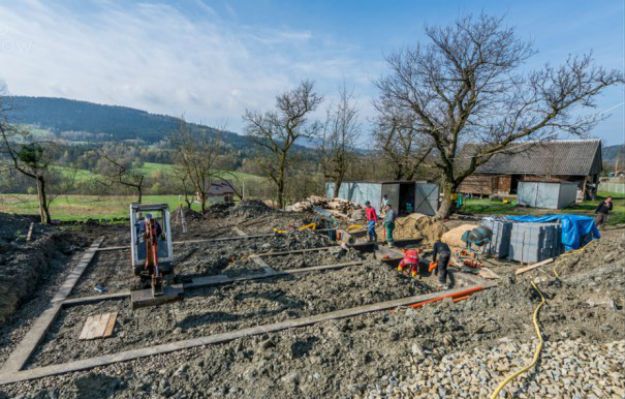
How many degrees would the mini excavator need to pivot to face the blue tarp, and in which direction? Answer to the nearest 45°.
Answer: approximately 90° to its left

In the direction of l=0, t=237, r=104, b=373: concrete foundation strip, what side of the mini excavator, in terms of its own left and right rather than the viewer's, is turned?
right

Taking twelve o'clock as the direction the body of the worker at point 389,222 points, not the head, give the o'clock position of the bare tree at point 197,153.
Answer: The bare tree is roughly at 1 o'clock from the worker.

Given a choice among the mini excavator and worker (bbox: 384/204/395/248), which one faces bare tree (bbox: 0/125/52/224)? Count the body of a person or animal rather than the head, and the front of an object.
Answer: the worker

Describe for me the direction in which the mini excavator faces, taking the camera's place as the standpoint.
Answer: facing the viewer

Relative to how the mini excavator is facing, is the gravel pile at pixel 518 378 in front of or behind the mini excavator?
in front

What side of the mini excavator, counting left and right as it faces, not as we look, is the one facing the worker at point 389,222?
left

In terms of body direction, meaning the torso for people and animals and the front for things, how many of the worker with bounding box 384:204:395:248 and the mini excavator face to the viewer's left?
1

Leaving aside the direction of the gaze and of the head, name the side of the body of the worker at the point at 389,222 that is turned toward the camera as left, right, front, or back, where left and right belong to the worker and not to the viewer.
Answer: left

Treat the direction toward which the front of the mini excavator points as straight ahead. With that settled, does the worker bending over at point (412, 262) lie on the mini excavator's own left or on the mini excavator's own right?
on the mini excavator's own left

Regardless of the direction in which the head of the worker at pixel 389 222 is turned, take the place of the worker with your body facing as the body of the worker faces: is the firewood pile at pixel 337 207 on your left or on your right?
on your right

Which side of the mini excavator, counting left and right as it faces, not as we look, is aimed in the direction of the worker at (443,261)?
left

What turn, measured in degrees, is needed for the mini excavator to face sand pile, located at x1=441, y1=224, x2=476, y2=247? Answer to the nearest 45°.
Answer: approximately 90° to its left

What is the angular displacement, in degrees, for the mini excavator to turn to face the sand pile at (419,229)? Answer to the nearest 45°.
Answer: approximately 90° to its left
